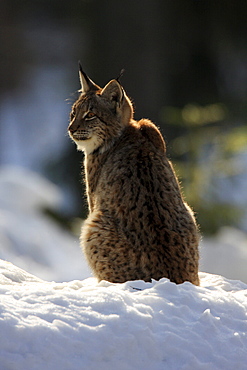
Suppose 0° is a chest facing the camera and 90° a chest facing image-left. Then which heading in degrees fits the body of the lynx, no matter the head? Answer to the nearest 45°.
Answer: approximately 135°
